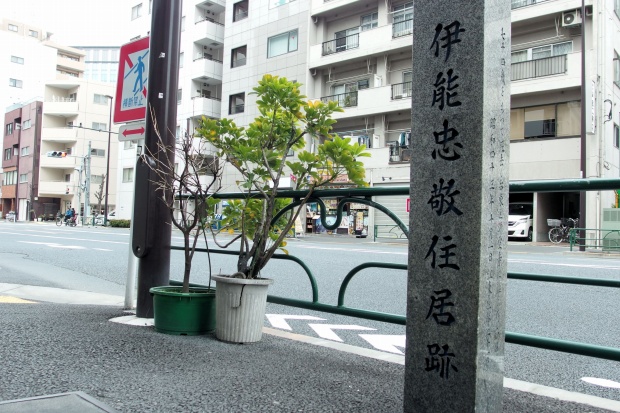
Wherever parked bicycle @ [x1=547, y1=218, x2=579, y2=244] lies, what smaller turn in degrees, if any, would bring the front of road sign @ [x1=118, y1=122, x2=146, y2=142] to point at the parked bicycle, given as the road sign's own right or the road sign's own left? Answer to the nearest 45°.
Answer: approximately 135° to the road sign's own left

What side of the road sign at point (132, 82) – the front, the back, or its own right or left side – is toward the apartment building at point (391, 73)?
back

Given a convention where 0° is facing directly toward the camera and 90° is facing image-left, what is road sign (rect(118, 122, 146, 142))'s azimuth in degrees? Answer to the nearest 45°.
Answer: approximately 0°

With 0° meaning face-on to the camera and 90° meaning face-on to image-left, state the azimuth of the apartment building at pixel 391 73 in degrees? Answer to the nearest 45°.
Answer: approximately 45°

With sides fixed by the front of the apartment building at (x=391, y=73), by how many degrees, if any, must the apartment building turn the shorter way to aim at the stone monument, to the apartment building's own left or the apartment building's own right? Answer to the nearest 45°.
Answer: approximately 45° to the apartment building's own left

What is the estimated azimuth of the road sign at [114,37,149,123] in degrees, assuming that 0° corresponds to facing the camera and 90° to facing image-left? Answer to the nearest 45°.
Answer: approximately 45°

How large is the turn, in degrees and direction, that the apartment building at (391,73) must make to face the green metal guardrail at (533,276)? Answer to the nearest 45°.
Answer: approximately 45° to its left
